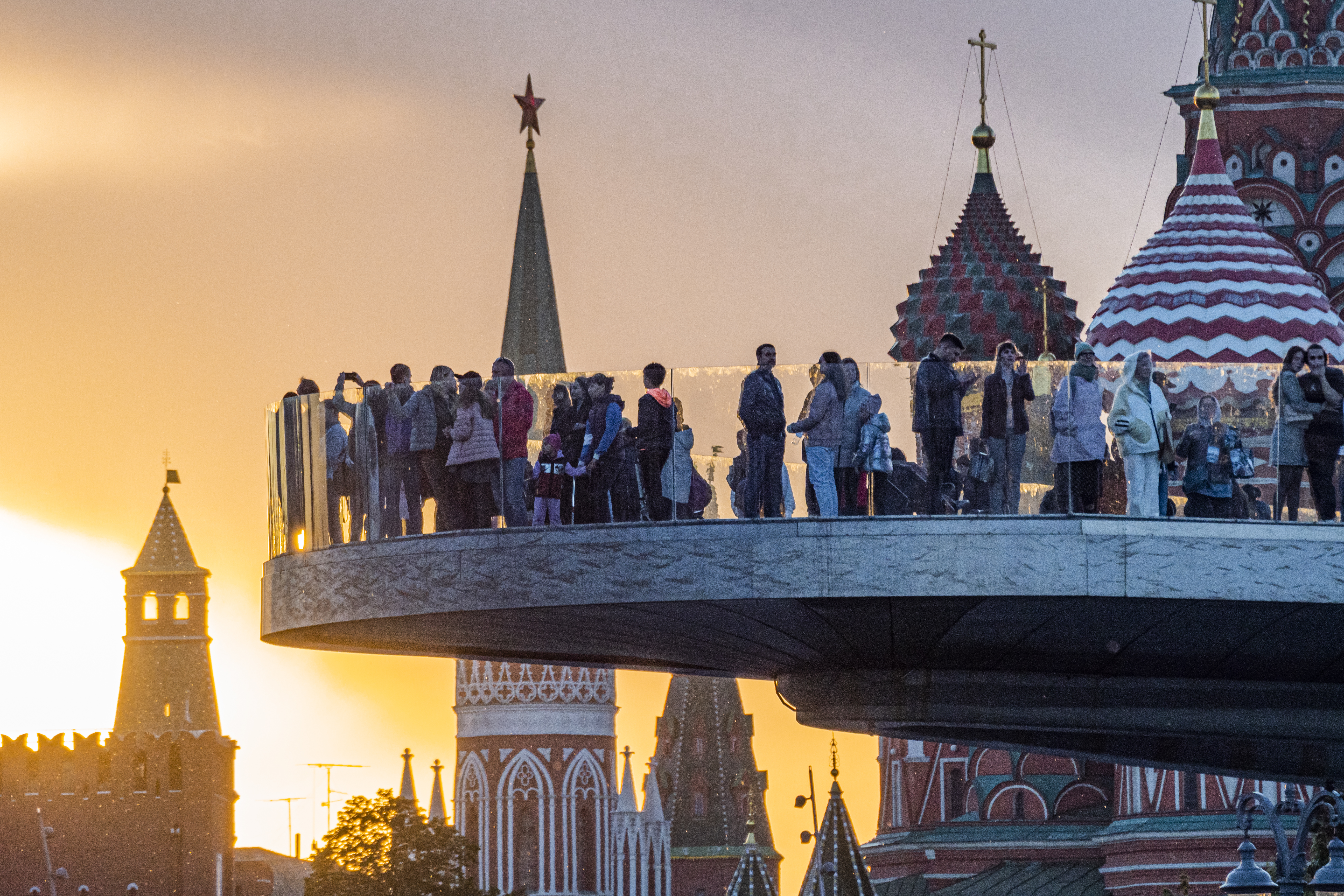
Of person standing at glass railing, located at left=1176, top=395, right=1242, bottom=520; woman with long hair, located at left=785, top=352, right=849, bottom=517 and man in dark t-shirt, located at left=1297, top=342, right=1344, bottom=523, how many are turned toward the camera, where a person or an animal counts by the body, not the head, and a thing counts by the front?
2

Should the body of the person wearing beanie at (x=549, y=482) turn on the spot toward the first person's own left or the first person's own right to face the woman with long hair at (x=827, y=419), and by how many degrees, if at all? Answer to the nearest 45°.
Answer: approximately 45° to the first person's own left

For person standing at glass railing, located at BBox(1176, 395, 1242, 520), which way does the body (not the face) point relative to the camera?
toward the camera

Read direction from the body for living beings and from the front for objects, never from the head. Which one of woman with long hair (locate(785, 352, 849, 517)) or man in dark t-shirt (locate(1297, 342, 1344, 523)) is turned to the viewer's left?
the woman with long hair

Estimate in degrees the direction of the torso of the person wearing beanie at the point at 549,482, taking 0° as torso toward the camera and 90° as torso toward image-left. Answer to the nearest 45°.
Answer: approximately 0°

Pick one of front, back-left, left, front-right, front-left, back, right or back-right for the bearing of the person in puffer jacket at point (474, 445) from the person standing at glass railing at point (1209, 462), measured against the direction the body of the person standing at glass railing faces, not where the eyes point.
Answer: right

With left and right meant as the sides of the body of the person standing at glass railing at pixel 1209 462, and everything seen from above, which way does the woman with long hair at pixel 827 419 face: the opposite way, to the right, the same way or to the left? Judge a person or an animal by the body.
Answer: to the right

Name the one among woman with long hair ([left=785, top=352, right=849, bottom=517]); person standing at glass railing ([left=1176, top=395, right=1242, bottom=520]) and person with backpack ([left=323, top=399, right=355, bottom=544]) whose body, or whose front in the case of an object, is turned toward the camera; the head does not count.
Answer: the person standing at glass railing

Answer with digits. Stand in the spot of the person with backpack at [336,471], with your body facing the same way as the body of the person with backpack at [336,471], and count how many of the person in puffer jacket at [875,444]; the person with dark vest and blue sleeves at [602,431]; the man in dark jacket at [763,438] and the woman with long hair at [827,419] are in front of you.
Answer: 0

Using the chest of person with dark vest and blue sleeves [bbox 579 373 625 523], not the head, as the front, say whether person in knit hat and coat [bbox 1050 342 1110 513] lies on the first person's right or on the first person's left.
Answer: on the first person's left

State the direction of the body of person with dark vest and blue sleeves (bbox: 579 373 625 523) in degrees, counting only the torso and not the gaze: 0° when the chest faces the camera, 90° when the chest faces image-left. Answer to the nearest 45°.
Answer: approximately 45°

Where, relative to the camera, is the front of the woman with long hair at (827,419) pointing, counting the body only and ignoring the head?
to the viewer's left

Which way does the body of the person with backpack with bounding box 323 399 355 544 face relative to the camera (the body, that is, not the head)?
to the viewer's left
